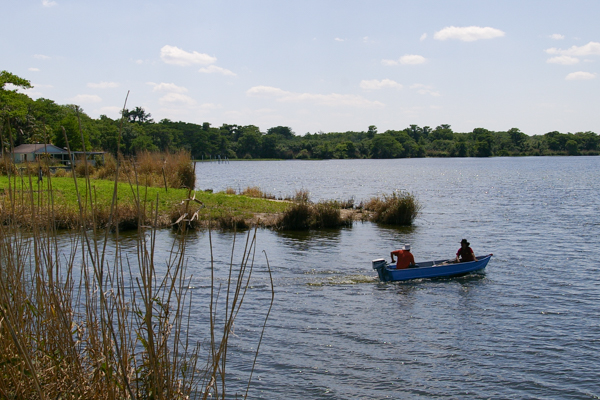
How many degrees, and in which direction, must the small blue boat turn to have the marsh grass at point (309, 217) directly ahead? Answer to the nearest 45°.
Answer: approximately 135° to its left

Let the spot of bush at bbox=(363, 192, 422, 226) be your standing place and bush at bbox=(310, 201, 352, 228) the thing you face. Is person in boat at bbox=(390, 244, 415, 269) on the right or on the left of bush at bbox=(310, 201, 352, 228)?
left

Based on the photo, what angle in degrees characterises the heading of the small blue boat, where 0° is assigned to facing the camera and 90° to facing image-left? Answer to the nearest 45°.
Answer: approximately 270°

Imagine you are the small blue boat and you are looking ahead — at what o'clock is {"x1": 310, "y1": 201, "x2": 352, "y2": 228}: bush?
The bush is roughly at 8 o'clock from the small blue boat.
